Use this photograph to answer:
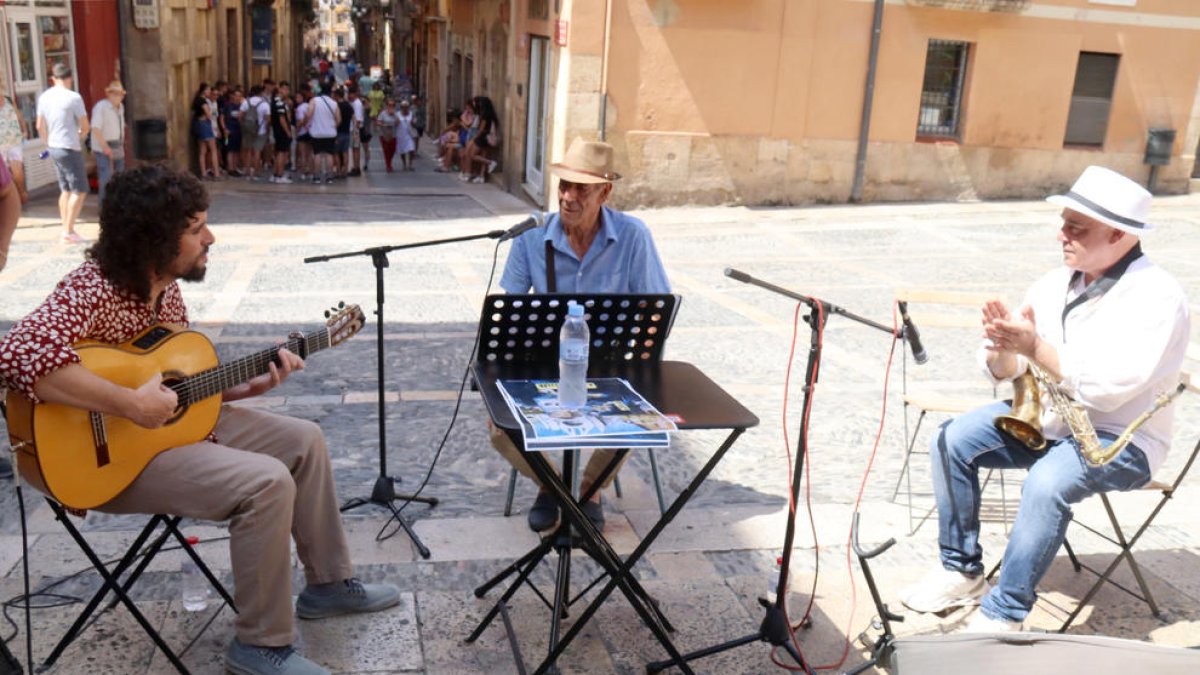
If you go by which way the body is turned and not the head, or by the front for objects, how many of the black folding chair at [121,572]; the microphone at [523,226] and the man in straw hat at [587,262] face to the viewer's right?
2

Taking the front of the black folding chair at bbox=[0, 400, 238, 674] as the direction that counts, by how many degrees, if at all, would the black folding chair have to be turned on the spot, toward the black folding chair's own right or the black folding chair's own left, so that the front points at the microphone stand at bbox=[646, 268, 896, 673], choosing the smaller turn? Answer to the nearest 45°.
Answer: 0° — it already faces it

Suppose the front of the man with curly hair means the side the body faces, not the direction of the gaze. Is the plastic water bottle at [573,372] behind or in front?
in front

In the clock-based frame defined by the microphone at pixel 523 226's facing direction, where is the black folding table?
The black folding table is roughly at 2 o'clock from the microphone.

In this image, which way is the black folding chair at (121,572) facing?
to the viewer's right

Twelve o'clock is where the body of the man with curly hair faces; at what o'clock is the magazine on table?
The magazine on table is roughly at 1 o'clock from the man with curly hair.

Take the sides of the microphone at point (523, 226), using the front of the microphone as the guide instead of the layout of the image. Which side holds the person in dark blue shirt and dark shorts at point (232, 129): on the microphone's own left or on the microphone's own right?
on the microphone's own left

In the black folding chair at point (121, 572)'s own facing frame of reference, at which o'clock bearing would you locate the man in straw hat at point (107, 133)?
The man in straw hat is roughly at 9 o'clock from the black folding chair.

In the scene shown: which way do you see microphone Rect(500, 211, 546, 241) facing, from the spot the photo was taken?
facing to the right of the viewer

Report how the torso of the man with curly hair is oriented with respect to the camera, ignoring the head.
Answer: to the viewer's right

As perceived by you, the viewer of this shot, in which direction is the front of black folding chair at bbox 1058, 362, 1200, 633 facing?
facing to the left of the viewer

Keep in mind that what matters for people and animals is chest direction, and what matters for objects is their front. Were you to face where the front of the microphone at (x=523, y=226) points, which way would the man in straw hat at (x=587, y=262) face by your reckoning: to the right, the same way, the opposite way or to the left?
to the right
